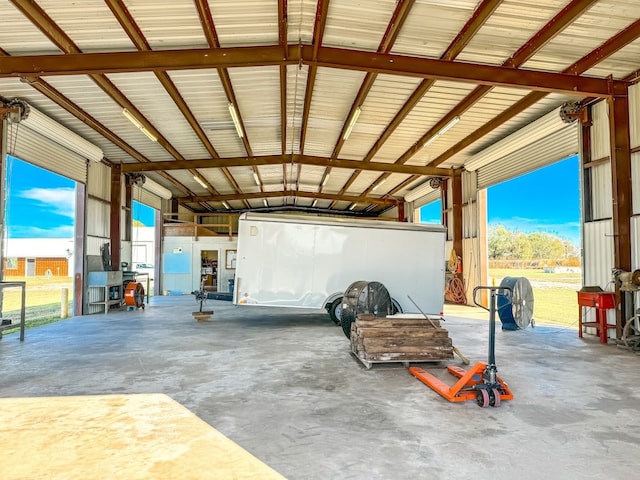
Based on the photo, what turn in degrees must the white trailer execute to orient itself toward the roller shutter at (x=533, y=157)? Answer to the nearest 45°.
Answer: approximately 180°

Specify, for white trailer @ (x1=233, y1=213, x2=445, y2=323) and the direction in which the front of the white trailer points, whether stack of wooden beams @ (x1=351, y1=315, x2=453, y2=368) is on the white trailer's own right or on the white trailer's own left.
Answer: on the white trailer's own left

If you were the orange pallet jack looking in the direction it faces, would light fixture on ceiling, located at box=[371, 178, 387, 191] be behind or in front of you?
in front

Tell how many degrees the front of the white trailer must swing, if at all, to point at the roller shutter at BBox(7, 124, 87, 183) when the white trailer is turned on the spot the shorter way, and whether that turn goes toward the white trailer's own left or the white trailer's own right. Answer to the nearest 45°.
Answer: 0° — it already faces it

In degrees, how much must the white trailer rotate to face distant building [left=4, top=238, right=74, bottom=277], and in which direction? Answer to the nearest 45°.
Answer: approximately 45° to its right

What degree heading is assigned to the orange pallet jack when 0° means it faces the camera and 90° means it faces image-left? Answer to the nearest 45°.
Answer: approximately 135°

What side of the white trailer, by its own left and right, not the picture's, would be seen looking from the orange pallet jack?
left

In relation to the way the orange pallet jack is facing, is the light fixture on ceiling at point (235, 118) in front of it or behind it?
in front

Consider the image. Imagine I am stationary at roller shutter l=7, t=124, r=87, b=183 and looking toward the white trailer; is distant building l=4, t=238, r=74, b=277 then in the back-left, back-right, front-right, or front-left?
back-left

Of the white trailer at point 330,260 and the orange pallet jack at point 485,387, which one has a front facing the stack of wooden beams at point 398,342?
the orange pallet jack

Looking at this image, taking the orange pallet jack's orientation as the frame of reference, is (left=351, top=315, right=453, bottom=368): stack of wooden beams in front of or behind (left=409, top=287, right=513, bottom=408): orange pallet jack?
in front

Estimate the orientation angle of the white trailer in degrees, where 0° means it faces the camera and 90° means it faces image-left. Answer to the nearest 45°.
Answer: approximately 90°
